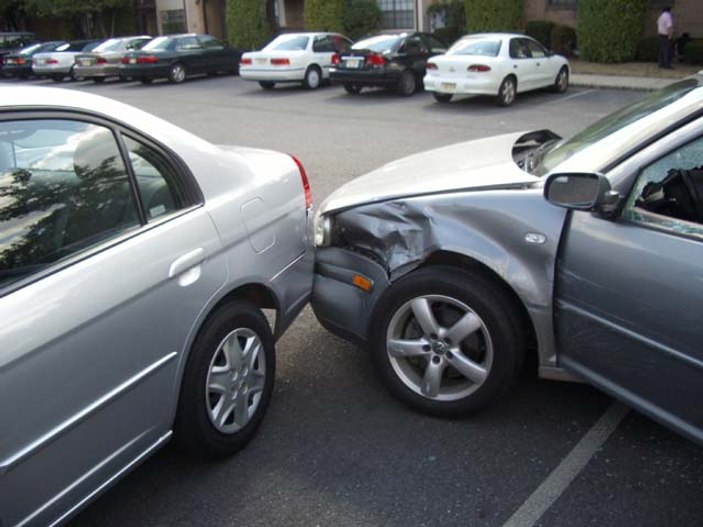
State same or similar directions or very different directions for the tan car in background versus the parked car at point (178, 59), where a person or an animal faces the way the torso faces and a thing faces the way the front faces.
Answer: same or similar directions

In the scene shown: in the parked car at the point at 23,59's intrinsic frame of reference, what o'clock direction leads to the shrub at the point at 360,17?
The shrub is roughly at 2 o'clock from the parked car.

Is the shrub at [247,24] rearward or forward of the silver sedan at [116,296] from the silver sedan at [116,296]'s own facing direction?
rearward

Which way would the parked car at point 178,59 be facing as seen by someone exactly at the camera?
facing away from the viewer and to the right of the viewer

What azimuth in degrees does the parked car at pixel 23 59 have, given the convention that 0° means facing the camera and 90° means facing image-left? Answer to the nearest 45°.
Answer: approximately 225°

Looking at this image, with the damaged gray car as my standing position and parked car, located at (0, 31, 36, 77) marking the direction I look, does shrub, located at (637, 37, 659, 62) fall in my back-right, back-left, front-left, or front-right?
front-right

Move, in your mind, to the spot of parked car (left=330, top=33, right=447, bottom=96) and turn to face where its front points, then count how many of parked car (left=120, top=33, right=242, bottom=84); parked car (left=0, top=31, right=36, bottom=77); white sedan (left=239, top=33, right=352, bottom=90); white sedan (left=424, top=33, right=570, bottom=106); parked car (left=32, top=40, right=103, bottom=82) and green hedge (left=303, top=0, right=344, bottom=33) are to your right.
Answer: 1

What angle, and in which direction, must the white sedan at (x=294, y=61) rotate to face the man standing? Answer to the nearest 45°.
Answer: approximately 45° to its right

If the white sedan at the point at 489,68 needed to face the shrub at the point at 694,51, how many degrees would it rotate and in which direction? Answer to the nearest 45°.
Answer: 0° — it already faces it

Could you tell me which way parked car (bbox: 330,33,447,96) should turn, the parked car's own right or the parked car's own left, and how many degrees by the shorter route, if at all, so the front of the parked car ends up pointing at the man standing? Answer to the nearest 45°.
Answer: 0° — it already faces them

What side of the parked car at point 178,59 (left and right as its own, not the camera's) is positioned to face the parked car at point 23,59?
left

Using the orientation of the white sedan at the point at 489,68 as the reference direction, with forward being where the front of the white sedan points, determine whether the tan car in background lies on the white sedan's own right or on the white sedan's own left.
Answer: on the white sedan's own left

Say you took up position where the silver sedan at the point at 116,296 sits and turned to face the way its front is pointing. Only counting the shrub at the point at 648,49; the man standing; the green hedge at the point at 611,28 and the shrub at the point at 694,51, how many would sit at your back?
4

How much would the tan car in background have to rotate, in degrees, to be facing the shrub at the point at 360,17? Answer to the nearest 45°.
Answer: approximately 45° to its right

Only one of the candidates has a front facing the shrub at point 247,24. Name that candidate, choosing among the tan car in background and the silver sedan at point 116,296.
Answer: the tan car in background

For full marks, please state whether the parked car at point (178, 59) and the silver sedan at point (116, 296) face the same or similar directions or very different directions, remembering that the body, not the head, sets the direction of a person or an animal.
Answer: very different directions

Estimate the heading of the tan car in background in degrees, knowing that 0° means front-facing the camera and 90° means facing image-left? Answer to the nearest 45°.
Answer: approximately 225°

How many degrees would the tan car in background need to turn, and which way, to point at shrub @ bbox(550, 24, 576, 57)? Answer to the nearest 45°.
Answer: approximately 45° to its right

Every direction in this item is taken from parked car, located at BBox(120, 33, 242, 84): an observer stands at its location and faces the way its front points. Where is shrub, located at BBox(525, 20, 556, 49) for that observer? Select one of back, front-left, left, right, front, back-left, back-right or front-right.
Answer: front-right

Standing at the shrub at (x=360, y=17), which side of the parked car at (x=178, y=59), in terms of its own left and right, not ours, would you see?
front
